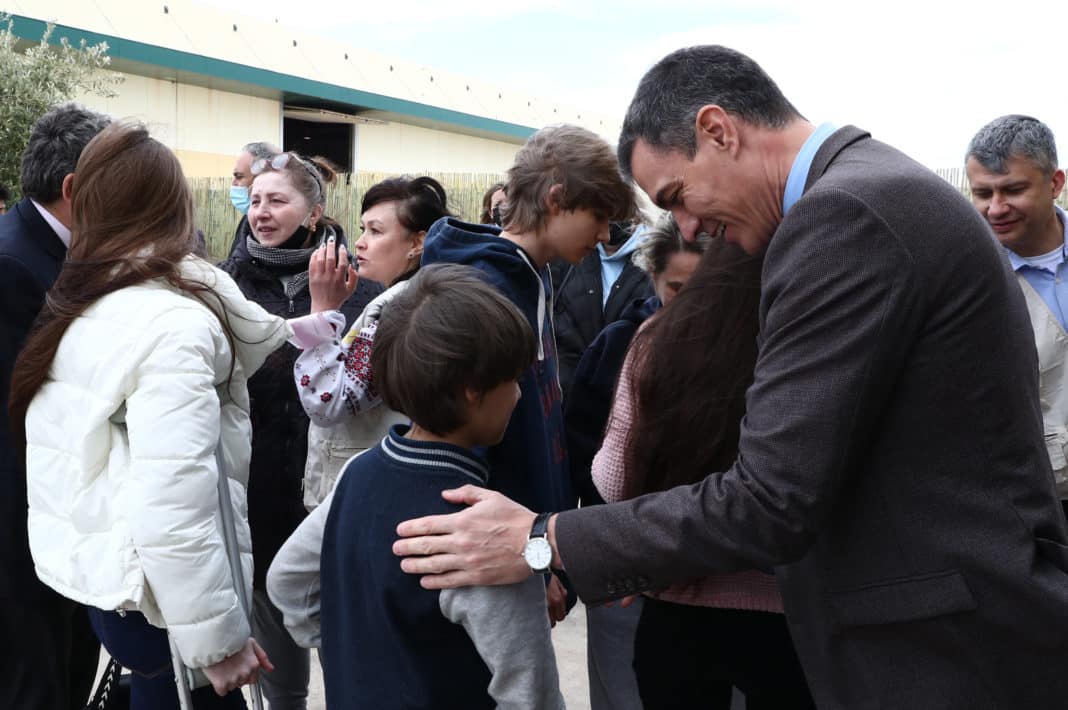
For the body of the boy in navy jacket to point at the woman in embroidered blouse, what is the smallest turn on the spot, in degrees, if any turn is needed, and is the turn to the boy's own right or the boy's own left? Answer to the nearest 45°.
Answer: approximately 45° to the boy's own left

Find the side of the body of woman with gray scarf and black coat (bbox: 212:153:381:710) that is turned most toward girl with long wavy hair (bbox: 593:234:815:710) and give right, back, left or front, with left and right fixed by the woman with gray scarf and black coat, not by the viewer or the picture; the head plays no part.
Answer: left

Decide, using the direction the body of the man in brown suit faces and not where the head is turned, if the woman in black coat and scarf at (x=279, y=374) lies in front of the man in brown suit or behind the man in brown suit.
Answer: in front

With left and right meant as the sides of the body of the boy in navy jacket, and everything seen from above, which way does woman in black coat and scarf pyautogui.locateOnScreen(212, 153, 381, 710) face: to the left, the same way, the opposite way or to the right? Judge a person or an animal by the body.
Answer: the opposite way

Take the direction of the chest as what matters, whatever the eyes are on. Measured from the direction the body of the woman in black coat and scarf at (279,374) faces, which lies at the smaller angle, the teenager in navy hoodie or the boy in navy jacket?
the boy in navy jacket

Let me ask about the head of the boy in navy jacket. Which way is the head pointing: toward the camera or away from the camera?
away from the camera

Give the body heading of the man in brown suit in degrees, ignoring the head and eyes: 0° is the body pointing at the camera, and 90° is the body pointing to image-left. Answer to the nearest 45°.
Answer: approximately 90°

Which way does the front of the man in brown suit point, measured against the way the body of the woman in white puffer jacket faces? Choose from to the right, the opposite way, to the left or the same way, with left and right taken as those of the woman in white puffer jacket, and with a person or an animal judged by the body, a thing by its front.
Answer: to the left

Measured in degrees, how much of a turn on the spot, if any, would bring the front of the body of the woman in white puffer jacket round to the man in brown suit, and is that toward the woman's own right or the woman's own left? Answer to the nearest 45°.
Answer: approximately 90° to the woman's own right

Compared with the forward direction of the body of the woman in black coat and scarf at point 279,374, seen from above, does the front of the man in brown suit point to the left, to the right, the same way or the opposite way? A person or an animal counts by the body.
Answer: to the right

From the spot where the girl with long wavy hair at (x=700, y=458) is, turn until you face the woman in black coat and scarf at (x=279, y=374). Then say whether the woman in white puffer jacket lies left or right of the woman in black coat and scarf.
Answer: left

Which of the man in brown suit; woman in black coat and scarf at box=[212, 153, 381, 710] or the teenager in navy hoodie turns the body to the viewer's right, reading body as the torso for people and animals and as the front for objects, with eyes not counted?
the teenager in navy hoodie

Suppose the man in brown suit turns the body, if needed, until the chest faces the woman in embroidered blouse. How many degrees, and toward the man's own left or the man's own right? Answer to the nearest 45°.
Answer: approximately 45° to the man's own right

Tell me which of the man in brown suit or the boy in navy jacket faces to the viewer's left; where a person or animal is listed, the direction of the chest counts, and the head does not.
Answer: the man in brown suit

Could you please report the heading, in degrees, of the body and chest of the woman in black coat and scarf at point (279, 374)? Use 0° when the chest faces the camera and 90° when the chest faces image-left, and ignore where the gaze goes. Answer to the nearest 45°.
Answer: approximately 45°
